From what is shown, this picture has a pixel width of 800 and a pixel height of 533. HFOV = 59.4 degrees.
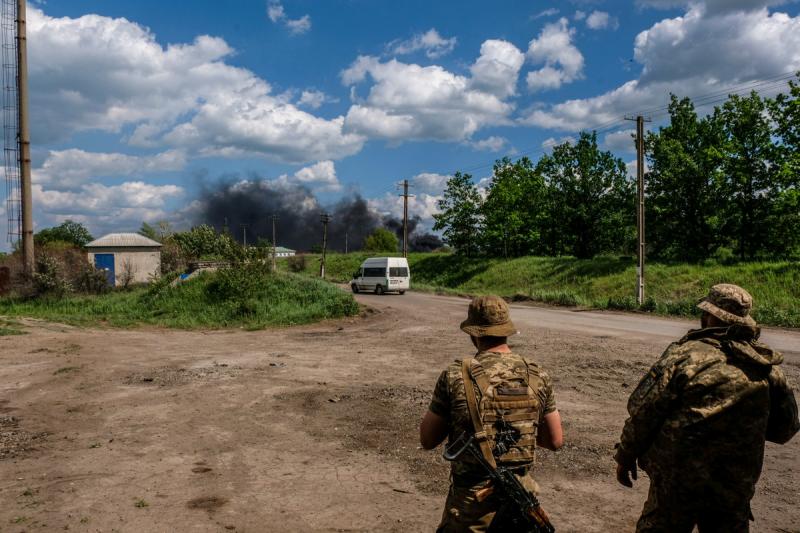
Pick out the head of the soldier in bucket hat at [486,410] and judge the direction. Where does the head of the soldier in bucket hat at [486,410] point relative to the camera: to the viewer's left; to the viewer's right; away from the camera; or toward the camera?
away from the camera

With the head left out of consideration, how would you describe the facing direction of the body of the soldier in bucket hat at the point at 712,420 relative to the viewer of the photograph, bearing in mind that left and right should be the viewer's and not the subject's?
facing away from the viewer and to the left of the viewer

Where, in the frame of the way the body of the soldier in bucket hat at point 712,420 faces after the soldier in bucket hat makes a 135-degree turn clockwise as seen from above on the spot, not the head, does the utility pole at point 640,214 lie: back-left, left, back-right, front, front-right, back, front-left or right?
left

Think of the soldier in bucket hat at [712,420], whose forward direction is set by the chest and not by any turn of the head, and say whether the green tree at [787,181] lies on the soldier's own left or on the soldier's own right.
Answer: on the soldier's own right

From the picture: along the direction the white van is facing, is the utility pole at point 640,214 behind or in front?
behind

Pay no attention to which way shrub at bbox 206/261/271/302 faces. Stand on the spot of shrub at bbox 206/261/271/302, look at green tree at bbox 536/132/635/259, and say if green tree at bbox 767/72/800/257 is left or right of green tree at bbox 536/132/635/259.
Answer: right

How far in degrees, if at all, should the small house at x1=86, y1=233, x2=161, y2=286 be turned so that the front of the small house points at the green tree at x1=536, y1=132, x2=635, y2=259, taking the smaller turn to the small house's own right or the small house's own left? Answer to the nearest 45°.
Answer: approximately 90° to the small house's own left

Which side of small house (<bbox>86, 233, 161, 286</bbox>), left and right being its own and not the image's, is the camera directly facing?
front

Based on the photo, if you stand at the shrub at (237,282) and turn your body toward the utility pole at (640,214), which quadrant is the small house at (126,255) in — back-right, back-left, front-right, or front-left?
back-left

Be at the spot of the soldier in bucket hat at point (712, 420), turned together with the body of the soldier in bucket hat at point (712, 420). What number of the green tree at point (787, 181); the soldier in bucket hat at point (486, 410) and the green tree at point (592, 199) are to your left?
1
